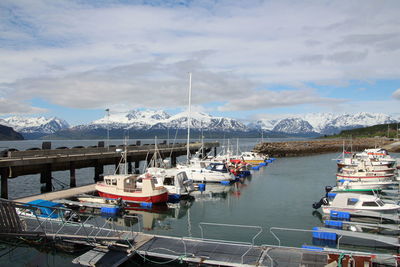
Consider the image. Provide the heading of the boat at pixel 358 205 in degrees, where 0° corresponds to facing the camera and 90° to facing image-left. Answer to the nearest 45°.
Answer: approximately 270°

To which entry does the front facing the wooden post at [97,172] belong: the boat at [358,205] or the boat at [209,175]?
the boat at [209,175]

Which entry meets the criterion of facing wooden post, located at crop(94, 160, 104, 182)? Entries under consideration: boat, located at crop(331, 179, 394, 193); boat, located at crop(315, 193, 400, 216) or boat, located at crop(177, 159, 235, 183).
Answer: boat, located at crop(177, 159, 235, 183)

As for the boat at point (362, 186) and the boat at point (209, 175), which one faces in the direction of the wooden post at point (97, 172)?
the boat at point (209, 175)

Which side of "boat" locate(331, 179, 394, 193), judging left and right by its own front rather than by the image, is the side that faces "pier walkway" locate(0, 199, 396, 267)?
right

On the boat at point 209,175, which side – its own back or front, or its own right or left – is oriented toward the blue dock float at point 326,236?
left

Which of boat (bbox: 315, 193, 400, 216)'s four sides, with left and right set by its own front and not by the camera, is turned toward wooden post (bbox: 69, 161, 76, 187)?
back

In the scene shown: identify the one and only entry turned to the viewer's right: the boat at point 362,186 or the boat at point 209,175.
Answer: the boat at point 362,186

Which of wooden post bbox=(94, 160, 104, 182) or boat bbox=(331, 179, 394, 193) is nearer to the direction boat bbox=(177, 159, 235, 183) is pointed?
the wooden post

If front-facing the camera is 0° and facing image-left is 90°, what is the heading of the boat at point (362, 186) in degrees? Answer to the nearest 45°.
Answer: approximately 270°

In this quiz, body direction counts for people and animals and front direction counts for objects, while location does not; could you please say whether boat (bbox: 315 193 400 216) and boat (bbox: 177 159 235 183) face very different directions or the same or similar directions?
very different directions

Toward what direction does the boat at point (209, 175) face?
to the viewer's left
